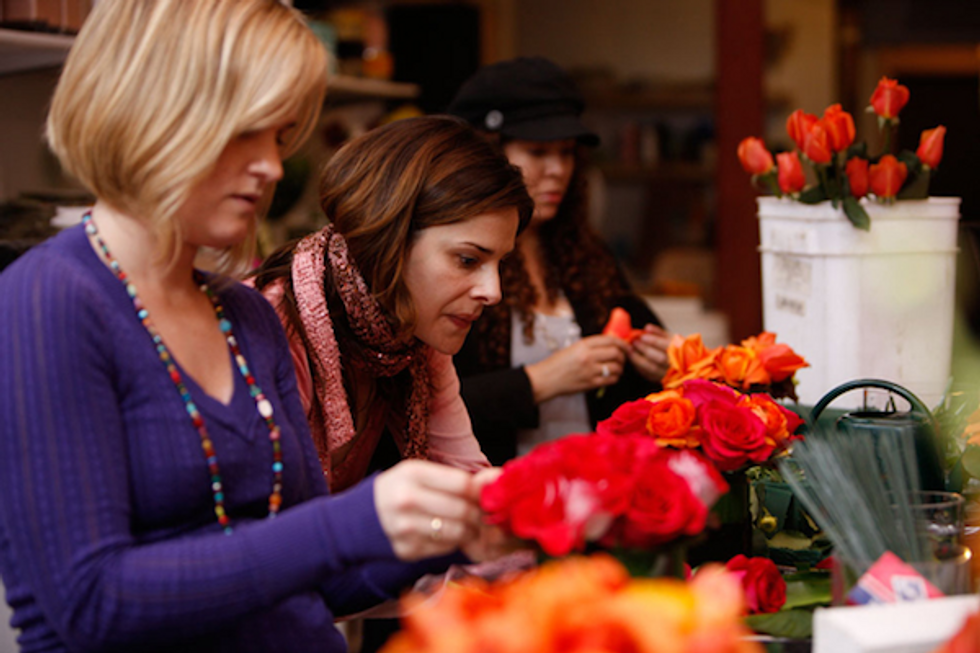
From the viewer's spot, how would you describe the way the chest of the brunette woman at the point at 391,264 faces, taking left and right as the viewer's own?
facing the viewer and to the right of the viewer

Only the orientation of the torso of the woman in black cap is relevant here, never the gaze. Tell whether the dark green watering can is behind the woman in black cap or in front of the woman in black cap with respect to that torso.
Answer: in front

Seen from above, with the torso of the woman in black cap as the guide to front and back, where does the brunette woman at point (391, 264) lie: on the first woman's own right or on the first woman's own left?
on the first woman's own right

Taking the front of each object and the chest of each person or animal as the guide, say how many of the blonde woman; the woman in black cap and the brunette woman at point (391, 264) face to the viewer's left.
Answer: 0

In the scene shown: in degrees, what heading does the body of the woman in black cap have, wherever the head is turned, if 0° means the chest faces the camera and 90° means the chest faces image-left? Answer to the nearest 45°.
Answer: approximately 315°

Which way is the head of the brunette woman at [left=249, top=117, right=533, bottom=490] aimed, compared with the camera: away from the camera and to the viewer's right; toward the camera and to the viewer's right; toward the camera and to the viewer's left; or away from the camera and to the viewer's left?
toward the camera and to the viewer's right

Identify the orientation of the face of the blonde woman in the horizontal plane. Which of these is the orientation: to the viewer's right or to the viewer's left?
to the viewer's right

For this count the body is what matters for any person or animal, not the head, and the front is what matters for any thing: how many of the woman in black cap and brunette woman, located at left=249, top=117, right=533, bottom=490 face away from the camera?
0
